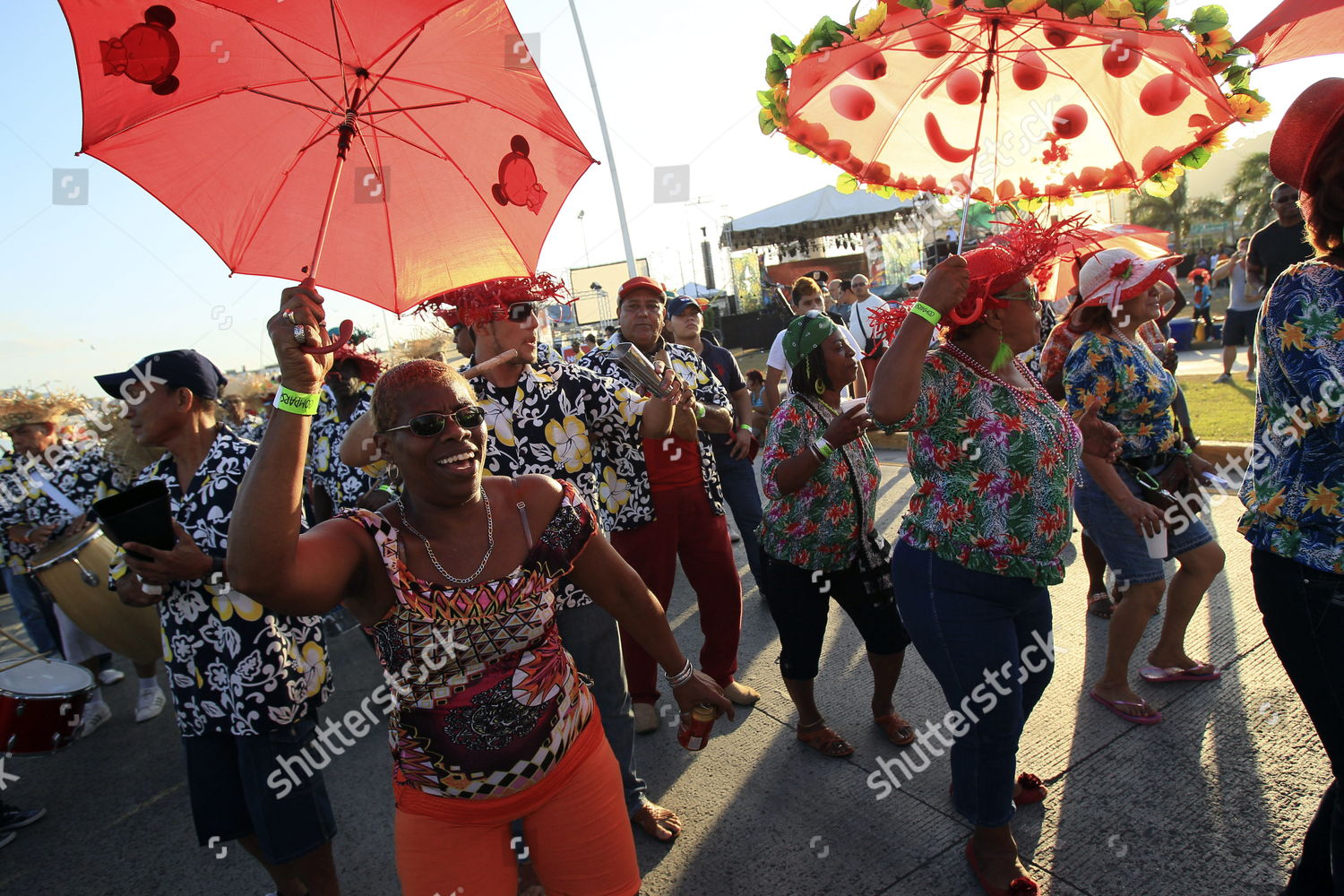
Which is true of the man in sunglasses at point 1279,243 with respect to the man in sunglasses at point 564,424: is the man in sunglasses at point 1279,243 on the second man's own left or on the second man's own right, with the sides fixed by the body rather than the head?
on the second man's own left

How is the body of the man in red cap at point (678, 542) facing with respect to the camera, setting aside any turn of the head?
toward the camera

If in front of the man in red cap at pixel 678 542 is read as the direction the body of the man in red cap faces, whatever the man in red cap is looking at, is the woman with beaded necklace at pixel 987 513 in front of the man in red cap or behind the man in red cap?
in front

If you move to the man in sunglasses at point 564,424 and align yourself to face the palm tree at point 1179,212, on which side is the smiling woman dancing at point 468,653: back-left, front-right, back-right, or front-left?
back-right

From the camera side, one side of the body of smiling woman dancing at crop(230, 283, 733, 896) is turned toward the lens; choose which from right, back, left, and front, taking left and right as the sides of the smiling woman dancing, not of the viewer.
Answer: front

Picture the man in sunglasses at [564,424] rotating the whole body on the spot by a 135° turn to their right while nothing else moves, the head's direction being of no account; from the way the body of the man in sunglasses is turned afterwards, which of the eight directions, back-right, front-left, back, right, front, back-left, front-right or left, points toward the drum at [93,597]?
front-right

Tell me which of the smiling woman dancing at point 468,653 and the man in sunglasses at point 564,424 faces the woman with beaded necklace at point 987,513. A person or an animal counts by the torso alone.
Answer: the man in sunglasses

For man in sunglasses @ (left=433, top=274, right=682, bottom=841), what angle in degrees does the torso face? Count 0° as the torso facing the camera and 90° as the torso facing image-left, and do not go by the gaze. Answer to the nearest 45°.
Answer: approximately 315°

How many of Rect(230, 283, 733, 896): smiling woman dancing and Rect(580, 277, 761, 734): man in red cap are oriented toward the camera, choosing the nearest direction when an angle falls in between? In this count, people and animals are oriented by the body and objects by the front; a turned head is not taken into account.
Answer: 2

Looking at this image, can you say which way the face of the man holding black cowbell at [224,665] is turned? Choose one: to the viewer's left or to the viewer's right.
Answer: to the viewer's left
